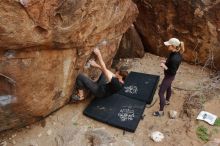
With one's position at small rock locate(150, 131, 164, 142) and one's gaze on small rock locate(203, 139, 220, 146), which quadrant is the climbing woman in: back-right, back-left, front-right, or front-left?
back-left

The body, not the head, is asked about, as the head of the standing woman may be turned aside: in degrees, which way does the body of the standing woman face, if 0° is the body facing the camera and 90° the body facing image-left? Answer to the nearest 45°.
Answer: approximately 90°

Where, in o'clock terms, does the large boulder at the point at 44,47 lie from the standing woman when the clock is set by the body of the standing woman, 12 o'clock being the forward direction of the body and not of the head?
The large boulder is roughly at 11 o'clock from the standing woman.
